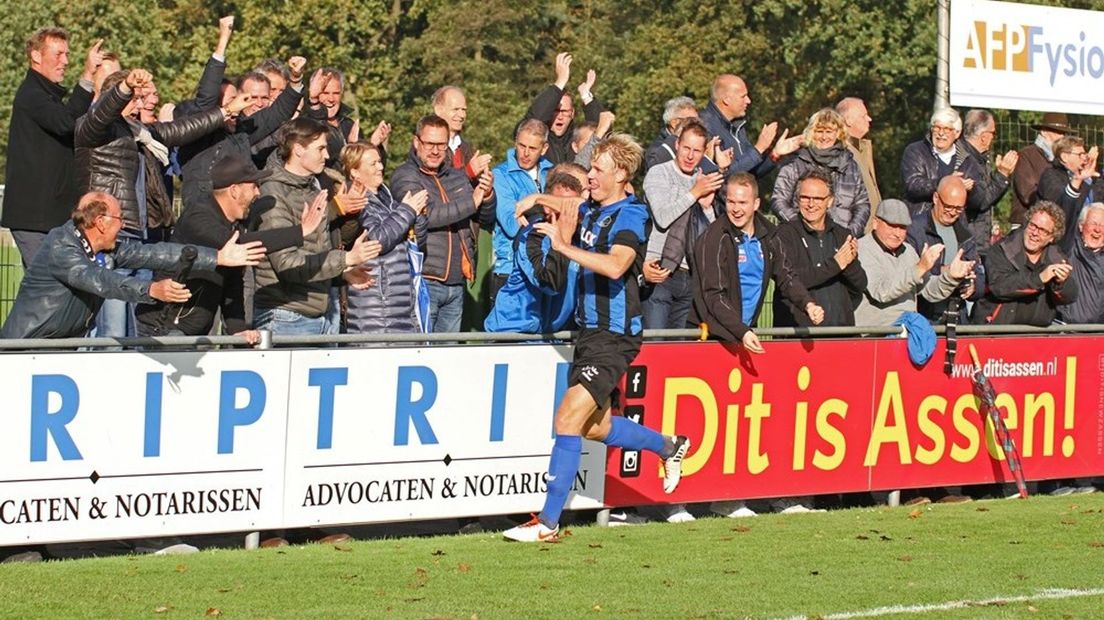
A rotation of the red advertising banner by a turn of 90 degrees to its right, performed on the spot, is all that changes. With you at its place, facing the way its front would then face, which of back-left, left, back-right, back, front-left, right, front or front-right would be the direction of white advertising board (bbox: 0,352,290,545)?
front-left

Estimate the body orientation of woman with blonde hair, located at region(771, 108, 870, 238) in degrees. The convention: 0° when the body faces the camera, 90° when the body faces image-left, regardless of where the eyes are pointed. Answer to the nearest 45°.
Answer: approximately 0°

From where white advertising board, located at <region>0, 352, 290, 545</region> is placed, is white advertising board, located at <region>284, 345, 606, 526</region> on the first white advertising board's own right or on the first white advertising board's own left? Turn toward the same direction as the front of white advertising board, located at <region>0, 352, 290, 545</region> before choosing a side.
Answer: on the first white advertising board's own left

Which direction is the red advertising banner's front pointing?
toward the camera

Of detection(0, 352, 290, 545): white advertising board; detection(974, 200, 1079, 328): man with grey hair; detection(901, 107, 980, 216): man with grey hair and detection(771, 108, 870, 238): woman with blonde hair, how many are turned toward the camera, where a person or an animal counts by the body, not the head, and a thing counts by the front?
4

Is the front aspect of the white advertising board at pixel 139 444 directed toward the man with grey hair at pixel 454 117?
no

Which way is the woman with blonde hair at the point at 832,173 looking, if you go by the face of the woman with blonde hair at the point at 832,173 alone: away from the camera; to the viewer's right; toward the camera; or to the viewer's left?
toward the camera

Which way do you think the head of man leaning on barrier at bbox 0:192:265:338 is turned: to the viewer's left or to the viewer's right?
to the viewer's right

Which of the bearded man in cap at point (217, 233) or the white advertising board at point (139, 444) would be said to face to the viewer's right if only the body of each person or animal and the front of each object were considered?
the bearded man in cap

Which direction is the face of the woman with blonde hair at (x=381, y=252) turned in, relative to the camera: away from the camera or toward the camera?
toward the camera

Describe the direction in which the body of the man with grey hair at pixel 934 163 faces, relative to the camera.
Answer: toward the camera

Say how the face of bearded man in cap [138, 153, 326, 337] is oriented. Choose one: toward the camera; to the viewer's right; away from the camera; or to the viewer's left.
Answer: to the viewer's right
